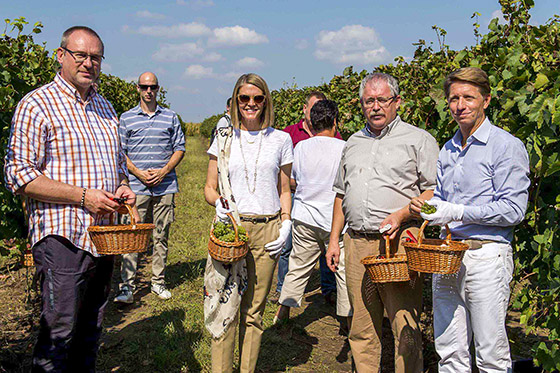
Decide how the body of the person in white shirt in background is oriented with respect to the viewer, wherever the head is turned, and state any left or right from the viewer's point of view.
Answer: facing away from the viewer

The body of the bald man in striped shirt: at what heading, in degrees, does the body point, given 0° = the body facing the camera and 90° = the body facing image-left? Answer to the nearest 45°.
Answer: approximately 0°

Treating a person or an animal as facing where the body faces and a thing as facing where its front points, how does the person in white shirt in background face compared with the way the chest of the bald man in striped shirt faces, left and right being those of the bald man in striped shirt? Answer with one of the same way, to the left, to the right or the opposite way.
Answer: the opposite way

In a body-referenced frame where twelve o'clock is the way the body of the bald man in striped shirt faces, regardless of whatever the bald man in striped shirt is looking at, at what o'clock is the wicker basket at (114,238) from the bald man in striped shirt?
The wicker basket is roughly at 12 o'clock from the bald man in striped shirt.

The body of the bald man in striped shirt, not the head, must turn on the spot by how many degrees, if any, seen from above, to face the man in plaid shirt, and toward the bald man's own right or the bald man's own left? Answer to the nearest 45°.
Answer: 0° — they already face them

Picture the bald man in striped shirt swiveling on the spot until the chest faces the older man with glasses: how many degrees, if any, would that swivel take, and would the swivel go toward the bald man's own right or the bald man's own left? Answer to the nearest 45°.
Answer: approximately 45° to the bald man's own left

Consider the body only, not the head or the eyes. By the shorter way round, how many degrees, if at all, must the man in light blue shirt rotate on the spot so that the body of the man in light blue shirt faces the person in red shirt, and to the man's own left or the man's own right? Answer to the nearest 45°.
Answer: approximately 90° to the man's own right

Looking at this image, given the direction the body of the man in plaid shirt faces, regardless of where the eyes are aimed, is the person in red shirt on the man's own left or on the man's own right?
on the man's own left

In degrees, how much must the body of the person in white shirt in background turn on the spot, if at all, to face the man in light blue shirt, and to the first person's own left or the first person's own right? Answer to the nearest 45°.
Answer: approximately 135° to the first person's own right

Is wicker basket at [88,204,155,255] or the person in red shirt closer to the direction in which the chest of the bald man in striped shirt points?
the wicker basket
